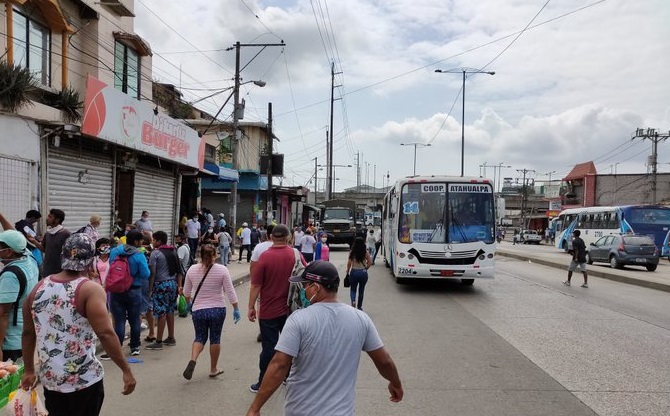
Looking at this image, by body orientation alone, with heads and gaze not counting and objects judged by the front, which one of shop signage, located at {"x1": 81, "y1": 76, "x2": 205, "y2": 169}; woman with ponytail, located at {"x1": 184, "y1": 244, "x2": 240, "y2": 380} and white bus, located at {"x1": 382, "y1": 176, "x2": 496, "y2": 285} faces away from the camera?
the woman with ponytail

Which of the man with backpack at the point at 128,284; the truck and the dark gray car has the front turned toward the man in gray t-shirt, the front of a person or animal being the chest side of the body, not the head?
the truck

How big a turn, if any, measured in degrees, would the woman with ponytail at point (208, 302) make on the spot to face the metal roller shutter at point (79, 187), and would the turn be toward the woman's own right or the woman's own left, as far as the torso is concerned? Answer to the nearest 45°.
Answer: approximately 45° to the woman's own left

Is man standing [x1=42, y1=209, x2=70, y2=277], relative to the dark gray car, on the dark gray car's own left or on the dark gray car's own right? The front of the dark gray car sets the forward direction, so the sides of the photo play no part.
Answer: on the dark gray car's own left

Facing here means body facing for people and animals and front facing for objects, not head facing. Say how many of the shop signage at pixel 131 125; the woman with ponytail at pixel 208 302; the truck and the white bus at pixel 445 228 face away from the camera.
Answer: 1

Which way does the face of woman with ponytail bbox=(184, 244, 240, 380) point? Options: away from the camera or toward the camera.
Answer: away from the camera

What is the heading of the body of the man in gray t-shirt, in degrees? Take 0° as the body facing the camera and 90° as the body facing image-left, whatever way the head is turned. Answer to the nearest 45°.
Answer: approximately 135°

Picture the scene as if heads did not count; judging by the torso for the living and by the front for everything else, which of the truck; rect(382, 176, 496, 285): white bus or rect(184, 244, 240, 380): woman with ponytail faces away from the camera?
the woman with ponytail

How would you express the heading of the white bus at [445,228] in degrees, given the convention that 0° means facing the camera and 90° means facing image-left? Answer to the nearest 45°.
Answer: approximately 0°

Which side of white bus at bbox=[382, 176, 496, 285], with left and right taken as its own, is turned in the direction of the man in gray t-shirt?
front

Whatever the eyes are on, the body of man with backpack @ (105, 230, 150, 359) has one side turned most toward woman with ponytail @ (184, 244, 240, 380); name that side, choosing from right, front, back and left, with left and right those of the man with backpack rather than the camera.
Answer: right

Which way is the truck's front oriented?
toward the camera
